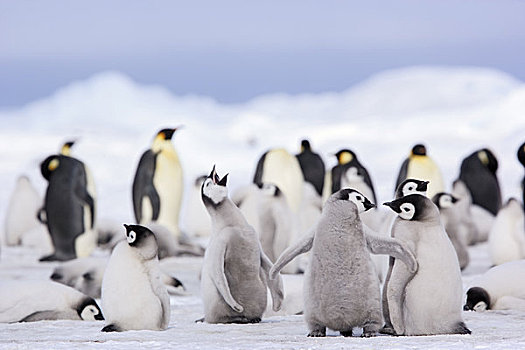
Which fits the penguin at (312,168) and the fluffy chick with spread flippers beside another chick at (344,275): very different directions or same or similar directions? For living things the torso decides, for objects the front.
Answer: very different directions

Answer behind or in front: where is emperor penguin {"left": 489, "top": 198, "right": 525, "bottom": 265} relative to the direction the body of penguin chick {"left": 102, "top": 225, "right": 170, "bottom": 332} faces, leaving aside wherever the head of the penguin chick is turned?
behind

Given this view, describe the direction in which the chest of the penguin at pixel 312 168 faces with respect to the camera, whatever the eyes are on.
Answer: away from the camera

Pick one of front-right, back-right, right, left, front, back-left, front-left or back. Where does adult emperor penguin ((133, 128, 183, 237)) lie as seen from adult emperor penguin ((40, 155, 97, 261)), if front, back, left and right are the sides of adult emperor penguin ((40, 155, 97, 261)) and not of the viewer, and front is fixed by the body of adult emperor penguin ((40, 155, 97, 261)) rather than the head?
front

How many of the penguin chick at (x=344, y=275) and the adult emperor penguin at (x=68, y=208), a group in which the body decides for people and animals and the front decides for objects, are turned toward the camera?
1

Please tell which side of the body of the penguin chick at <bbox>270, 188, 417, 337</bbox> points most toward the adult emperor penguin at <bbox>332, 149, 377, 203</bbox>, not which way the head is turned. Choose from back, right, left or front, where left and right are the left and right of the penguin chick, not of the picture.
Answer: back

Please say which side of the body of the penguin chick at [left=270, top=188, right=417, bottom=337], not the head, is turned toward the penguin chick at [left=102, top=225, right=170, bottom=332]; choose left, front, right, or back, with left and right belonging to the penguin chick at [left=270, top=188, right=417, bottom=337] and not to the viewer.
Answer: right

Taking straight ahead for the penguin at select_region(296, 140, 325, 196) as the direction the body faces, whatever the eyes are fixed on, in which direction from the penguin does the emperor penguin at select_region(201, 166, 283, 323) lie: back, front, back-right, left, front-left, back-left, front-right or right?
back

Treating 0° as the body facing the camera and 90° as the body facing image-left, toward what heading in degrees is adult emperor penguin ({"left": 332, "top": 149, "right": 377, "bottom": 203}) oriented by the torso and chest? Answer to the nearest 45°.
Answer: approximately 45°

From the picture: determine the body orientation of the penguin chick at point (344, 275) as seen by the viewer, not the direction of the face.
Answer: toward the camera

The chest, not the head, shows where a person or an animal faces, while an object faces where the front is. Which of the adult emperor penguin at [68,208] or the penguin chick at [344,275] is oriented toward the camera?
the penguin chick
